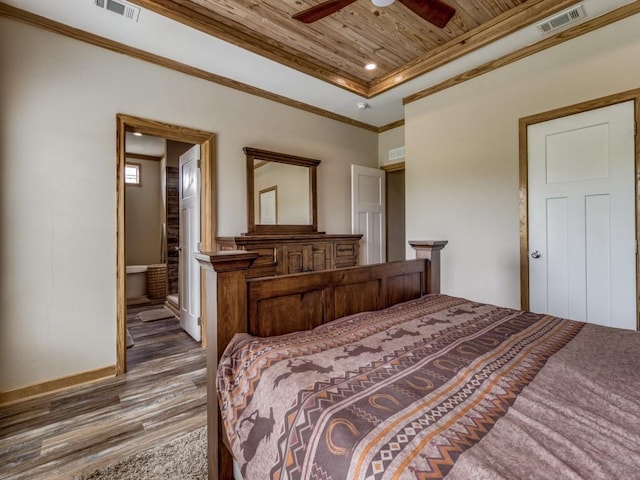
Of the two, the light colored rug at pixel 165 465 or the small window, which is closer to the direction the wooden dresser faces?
the light colored rug

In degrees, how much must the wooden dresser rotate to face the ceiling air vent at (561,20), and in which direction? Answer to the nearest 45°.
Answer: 0° — it already faces it

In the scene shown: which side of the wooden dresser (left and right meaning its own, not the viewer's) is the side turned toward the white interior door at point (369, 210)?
left

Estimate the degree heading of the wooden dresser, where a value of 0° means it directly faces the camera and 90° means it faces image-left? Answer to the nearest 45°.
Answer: approximately 315°

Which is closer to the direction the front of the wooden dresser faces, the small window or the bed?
the bed
